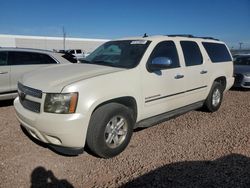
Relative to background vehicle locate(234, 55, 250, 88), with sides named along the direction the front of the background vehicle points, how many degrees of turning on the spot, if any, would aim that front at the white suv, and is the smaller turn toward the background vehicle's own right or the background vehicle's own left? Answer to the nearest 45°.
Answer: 0° — it already faces it

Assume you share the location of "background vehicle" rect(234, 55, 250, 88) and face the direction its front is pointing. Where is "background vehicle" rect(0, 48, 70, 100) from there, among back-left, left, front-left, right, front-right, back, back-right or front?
front-right

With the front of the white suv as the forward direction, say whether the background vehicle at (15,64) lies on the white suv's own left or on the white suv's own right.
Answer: on the white suv's own right

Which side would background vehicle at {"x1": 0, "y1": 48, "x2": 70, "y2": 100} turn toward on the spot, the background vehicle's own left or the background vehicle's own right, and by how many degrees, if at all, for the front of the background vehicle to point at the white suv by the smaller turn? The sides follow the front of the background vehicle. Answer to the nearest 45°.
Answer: approximately 135° to the background vehicle's own left

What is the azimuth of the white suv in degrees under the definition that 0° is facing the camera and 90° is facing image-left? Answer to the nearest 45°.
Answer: approximately 45°

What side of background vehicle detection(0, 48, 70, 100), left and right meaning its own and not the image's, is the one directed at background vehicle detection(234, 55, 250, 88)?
back

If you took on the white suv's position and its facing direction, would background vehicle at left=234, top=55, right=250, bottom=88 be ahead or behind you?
behind

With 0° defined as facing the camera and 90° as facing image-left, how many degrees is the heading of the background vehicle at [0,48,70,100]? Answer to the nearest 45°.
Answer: approximately 90°
